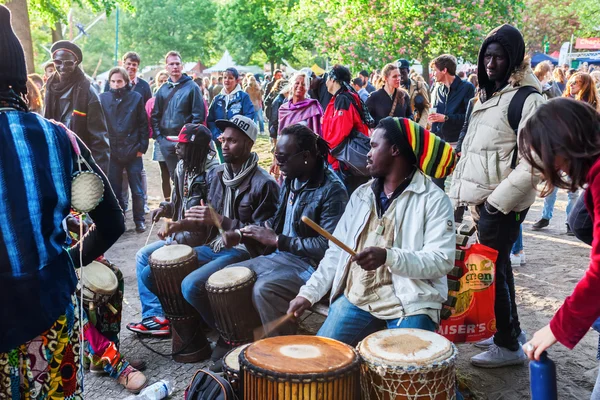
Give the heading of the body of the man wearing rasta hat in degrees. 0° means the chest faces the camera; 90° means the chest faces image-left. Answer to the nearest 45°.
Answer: approximately 45°

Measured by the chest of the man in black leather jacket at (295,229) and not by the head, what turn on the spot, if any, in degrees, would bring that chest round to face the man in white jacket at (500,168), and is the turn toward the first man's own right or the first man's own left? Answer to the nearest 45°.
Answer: approximately 135° to the first man's own left

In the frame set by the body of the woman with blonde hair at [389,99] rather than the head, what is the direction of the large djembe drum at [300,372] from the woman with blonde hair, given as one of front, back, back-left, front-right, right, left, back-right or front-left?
front-right

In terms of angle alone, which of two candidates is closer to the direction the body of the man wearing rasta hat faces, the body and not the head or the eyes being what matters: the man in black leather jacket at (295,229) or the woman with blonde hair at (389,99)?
the man in black leather jacket

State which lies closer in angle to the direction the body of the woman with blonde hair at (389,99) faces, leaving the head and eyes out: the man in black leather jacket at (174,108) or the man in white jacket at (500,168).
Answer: the man in white jacket

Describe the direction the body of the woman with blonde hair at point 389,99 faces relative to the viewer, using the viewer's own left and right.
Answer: facing the viewer and to the right of the viewer

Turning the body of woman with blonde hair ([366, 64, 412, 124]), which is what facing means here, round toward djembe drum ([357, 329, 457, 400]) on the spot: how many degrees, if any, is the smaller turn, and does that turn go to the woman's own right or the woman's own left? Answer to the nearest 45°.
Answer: approximately 45° to the woman's own right

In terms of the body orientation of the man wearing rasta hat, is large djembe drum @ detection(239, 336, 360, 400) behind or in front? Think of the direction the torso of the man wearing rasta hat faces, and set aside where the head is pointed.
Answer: in front

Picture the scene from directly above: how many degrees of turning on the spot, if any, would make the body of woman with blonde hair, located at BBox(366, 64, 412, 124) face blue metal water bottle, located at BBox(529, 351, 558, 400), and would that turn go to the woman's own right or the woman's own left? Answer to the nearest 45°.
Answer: approximately 45° to the woman's own right

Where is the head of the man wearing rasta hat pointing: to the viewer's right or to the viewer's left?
to the viewer's left

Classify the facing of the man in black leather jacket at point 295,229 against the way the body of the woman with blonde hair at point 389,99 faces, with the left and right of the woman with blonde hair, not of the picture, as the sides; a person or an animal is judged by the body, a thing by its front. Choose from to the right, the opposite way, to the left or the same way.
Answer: to the right

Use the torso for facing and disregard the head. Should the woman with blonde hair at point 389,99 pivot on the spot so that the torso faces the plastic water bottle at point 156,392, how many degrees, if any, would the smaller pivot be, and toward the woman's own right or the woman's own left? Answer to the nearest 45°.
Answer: approximately 45° to the woman's own right

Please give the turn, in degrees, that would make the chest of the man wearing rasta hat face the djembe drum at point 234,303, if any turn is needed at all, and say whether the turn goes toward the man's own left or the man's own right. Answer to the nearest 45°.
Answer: approximately 45° to the man's own right

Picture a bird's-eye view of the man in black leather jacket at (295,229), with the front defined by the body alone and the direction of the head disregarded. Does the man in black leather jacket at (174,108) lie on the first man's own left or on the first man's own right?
on the first man's own right

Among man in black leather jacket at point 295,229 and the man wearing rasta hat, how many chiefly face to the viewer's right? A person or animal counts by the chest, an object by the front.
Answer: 0

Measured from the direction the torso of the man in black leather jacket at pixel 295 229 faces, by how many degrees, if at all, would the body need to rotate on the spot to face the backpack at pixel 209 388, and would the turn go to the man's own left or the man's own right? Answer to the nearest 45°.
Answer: approximately 45° to the man's own left

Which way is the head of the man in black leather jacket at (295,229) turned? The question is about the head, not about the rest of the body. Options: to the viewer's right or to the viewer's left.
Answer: to the viewer's left
